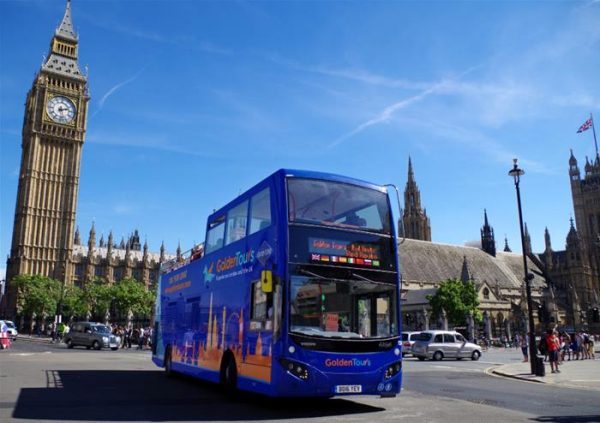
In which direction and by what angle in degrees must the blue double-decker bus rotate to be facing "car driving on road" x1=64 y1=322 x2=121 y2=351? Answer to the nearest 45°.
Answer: approximately 180°

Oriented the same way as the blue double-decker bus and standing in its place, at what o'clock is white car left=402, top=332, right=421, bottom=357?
The white car is roughly at 8 o'clock from the blue double-decker bus.

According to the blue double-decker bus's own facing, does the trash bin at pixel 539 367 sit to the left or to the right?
on its left

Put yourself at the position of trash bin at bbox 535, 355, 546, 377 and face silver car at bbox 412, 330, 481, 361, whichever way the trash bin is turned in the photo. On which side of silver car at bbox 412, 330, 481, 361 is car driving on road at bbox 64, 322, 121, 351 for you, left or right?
left

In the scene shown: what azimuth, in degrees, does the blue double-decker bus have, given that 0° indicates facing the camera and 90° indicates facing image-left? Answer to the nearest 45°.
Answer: approximately 315°

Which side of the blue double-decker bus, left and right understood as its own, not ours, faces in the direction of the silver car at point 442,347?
left
